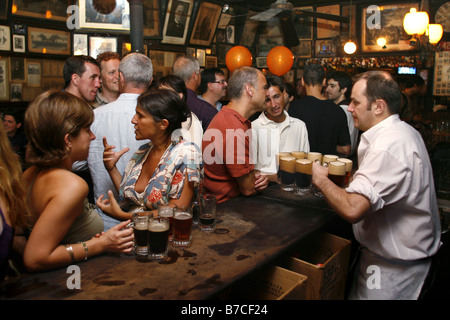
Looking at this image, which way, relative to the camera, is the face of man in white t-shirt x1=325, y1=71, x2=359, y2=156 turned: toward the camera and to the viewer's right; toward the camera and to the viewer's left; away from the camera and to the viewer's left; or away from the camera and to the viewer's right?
toward the camera and to the viewer's left

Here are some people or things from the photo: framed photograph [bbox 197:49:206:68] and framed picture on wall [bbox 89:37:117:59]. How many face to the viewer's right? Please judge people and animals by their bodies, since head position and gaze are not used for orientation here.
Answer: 0

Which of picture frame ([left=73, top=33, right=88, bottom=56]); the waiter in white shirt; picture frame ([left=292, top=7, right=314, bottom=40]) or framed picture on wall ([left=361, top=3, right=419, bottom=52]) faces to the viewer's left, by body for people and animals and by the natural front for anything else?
the waiter in white shirt

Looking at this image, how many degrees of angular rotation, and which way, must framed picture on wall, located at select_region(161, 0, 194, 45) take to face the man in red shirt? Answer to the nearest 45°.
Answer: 0° — it already faces them

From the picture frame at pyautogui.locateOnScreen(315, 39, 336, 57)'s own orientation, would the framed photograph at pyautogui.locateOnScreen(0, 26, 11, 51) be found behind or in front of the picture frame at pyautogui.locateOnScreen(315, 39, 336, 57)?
in front

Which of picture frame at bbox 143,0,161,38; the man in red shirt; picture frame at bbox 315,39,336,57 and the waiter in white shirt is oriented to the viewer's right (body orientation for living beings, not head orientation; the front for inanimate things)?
the man in red shirt

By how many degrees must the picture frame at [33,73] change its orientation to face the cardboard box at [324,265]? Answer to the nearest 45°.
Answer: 0° — it already faces it

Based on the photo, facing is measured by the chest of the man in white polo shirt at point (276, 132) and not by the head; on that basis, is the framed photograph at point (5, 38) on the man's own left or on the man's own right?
on the man's own right

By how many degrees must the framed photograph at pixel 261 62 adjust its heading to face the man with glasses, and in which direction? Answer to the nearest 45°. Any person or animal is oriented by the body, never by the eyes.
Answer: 0° — it already faces them

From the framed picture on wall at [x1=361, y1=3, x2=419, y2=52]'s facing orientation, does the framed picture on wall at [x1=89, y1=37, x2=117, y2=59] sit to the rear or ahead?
ahead
